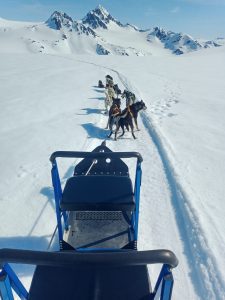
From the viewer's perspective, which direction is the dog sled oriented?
away from the camera
